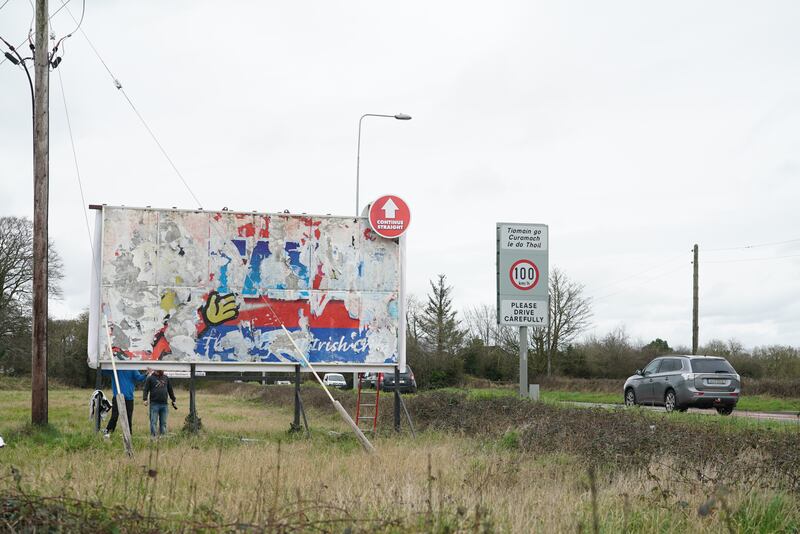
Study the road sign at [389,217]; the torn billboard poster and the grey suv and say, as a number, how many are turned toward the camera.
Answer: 2

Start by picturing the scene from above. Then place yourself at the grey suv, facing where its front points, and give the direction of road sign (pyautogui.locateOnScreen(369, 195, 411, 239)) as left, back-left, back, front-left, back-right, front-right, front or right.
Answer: left

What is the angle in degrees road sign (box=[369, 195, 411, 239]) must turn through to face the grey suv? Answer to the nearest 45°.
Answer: approximately 135° to its left

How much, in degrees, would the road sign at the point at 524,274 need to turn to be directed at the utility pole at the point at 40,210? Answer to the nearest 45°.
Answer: approximately 45° to its right

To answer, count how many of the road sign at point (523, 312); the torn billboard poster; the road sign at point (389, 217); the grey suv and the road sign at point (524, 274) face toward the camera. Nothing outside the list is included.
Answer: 4
